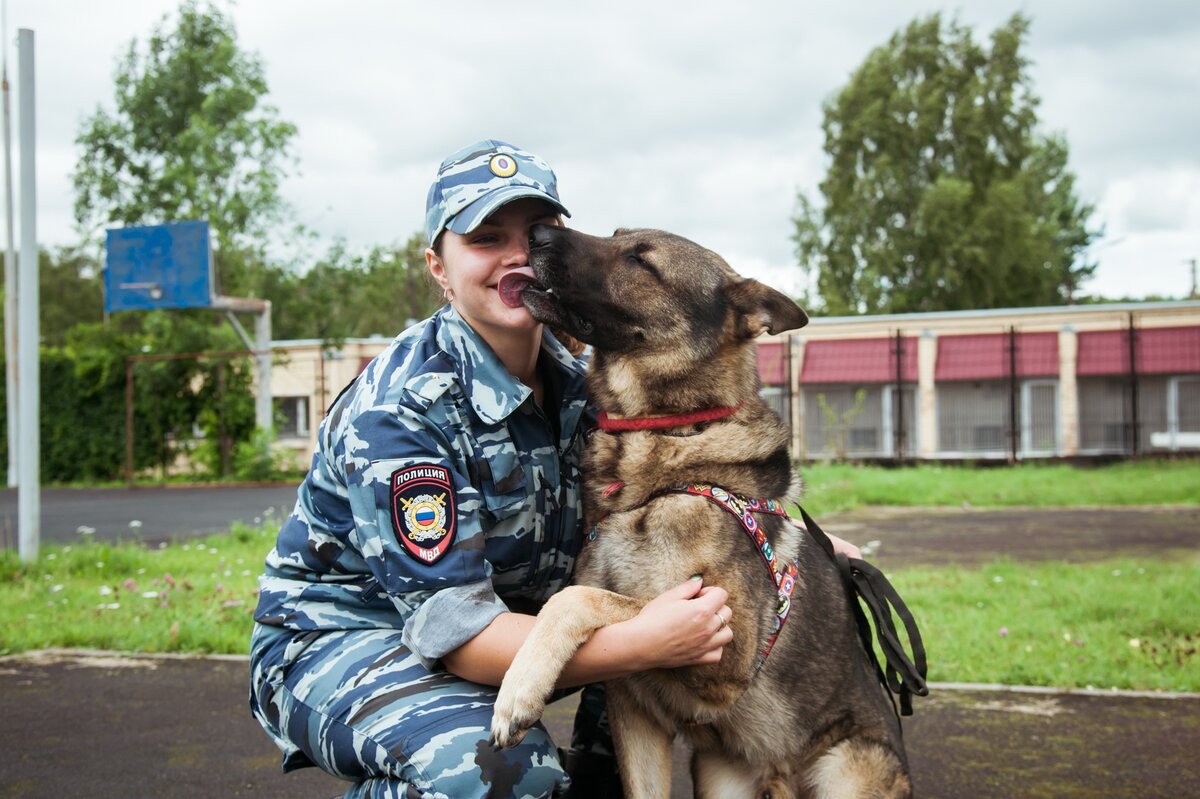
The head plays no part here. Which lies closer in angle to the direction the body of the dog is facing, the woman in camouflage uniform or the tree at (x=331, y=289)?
the woman in camouflage uniform

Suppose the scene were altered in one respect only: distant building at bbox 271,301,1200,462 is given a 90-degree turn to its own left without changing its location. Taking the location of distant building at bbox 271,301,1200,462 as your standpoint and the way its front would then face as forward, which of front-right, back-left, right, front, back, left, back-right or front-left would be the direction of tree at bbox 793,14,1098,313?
left

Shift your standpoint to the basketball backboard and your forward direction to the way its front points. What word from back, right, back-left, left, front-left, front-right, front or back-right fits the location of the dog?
front-left

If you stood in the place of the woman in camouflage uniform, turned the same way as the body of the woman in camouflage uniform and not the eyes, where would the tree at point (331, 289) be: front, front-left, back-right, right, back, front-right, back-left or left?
back-left

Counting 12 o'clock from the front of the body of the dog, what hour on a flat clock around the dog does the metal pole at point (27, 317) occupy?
The metal pole is roughly at 3 o'clock from the dog.

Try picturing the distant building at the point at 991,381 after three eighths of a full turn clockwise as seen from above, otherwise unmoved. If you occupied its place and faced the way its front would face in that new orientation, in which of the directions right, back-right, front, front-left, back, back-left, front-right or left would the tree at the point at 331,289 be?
front-left

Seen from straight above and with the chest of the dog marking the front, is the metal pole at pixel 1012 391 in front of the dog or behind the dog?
behind

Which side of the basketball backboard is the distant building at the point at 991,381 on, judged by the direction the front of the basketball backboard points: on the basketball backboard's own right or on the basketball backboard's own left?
on the basketball backboard's own left

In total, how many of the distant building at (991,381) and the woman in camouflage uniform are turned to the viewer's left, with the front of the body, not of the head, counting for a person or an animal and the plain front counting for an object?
0

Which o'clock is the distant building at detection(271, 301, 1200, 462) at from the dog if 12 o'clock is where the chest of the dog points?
The distant building is roughly at 5 o'clock from the dog.

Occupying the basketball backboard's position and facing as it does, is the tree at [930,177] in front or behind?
behind
